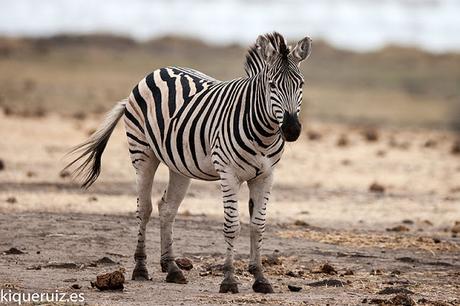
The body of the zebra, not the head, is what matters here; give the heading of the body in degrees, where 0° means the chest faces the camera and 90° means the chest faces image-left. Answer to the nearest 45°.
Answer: approximately 315°

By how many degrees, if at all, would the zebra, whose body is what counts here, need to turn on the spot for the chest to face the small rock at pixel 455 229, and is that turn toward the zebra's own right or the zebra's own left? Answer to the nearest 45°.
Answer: approximately 90° to the zebra's own left

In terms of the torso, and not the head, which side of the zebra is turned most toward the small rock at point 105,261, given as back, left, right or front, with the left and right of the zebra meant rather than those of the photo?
back
